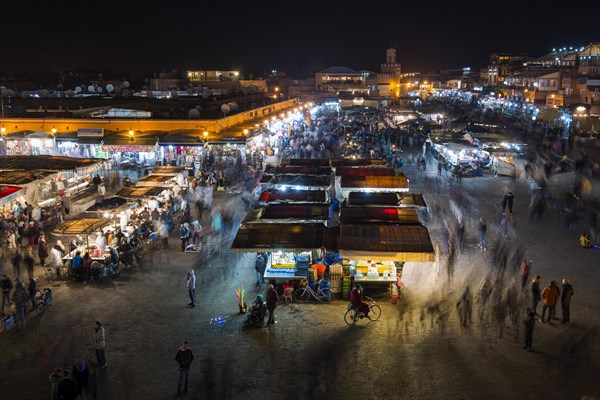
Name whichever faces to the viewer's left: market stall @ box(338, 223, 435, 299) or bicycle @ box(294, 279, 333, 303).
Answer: the bicycle

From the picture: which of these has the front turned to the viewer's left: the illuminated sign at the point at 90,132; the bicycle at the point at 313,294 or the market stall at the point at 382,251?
the bicycle

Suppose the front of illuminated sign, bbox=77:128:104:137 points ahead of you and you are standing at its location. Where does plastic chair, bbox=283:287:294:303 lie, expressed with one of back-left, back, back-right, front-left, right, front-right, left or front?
front

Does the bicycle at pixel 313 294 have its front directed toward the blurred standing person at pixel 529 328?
no

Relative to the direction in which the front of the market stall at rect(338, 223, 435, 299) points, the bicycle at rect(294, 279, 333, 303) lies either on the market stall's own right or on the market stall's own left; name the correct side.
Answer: on the market stall's own right

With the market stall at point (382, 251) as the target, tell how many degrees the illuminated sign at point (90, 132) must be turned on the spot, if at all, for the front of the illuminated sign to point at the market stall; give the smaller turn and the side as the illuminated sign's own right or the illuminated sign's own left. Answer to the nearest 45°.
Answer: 0° — it already faces it

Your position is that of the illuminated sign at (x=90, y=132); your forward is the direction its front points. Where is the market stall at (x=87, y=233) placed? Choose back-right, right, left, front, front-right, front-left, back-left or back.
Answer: front

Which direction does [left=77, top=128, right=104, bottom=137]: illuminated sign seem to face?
toward the camera

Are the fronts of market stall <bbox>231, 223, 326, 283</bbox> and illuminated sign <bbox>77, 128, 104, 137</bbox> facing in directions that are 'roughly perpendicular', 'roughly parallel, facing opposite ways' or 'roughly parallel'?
roughly parallel

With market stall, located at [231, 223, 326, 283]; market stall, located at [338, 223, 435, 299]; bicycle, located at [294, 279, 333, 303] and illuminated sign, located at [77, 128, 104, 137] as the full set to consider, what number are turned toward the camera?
3

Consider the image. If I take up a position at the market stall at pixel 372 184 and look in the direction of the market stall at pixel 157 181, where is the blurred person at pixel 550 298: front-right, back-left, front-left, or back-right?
back-left

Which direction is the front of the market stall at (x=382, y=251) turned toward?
toward the camera

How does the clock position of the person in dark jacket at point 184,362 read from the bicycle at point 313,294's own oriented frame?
The person in dark jacket is roughly at 10 o'clock from the bicycle.

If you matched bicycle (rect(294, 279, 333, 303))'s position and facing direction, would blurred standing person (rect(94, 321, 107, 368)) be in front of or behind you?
in front

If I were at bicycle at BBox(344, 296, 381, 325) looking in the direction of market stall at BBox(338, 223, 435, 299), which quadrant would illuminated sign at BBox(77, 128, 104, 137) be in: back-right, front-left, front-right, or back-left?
front-left

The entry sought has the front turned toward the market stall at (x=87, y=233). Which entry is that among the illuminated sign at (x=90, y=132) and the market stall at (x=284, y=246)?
the illuminated sign

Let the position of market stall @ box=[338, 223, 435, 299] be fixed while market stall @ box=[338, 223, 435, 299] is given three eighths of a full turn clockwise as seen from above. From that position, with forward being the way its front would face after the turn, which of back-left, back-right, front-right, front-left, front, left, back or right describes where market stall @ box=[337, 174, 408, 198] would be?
front-right

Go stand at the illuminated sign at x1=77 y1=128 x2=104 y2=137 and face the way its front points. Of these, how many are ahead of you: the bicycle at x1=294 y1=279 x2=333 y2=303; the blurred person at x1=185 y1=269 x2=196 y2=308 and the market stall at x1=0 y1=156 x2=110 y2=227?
3

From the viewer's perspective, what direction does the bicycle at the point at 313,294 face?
to the viewer's left

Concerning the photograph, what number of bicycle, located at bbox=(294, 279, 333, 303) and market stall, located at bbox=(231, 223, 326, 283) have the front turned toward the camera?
1

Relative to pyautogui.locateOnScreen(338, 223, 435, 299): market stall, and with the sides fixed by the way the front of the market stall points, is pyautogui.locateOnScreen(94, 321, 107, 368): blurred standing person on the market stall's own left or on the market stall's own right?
on the market stall's own right
